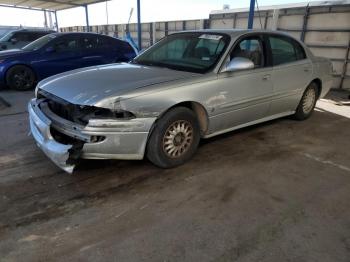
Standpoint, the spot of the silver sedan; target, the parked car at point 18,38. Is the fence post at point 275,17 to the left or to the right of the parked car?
right

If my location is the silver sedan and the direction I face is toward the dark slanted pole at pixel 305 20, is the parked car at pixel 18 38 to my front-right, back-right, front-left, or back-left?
front-left

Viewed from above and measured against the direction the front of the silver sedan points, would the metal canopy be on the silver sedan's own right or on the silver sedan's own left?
on the silver sedan's own right

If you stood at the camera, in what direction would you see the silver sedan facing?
facing the viewer and to the left of the viewer

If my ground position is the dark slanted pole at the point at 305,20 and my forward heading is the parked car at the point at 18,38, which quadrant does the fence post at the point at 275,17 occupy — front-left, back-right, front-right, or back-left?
front-right

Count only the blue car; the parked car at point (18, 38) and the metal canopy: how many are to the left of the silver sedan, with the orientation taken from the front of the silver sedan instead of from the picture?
0

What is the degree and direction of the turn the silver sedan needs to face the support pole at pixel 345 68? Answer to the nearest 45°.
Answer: approximately 180°

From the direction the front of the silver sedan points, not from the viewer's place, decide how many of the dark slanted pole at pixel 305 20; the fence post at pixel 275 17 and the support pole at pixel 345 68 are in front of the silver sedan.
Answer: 0

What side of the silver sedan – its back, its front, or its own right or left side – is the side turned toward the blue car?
right

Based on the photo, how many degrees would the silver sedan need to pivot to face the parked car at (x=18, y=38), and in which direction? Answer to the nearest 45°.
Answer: approximately 90° to its right

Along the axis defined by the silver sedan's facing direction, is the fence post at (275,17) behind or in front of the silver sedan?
behind

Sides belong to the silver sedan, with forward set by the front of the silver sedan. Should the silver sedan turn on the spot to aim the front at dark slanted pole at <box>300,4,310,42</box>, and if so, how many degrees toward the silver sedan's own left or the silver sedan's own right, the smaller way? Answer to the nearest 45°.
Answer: approximately 180°
